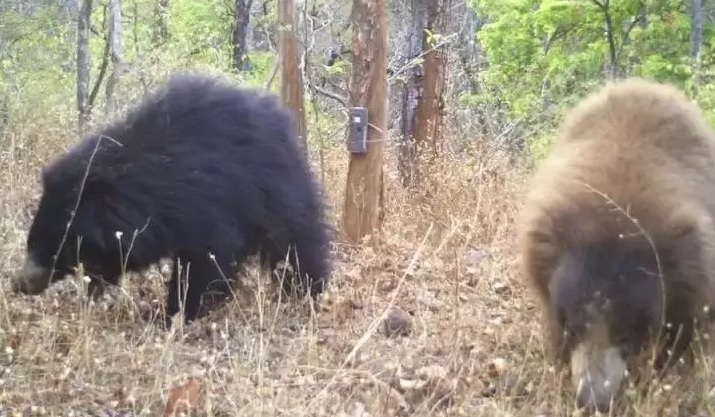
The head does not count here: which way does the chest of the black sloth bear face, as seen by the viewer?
to the viewer's left

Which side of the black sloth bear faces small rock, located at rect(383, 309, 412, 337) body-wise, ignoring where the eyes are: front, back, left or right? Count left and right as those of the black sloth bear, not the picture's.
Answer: back

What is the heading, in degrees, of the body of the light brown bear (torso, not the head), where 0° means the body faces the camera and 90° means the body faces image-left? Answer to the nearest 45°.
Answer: approximately 0°

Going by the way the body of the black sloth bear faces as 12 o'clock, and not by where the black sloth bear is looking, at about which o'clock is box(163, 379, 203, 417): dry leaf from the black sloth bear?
The dry leaf is roughly at 9 o'clock from the black sloth bear.

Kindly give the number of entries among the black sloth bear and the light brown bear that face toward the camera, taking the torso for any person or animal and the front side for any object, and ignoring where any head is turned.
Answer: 1

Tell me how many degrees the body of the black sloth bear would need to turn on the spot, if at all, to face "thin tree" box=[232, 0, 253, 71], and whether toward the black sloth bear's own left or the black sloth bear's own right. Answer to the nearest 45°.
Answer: approximately 90° to the black sloth bear's own right

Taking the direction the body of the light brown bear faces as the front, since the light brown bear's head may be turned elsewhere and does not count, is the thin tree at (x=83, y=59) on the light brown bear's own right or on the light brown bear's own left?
on the light brown bear's own right

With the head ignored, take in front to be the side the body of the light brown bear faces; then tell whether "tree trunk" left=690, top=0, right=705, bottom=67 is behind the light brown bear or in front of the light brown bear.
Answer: behind

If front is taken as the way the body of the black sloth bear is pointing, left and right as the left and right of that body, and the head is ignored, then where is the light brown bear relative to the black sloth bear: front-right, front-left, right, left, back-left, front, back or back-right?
back-left

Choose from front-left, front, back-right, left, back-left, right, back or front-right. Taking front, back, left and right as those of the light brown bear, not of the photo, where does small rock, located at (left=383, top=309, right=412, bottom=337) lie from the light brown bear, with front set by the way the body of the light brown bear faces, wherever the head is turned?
back-right
